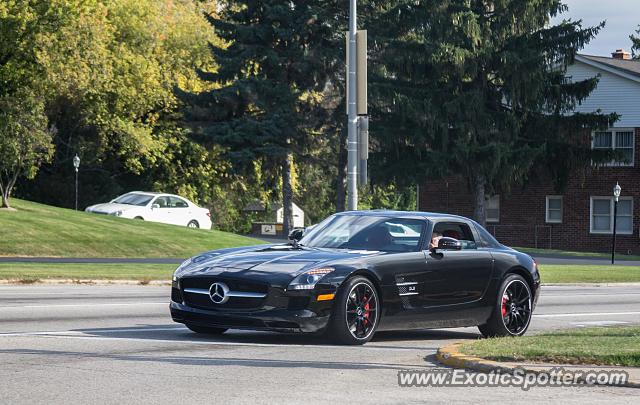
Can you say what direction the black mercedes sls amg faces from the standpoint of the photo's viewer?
facing the viewer and to the left of the viewer

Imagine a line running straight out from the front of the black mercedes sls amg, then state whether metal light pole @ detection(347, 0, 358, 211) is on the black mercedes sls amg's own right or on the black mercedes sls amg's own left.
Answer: on the black mercedes sls amg's own right
